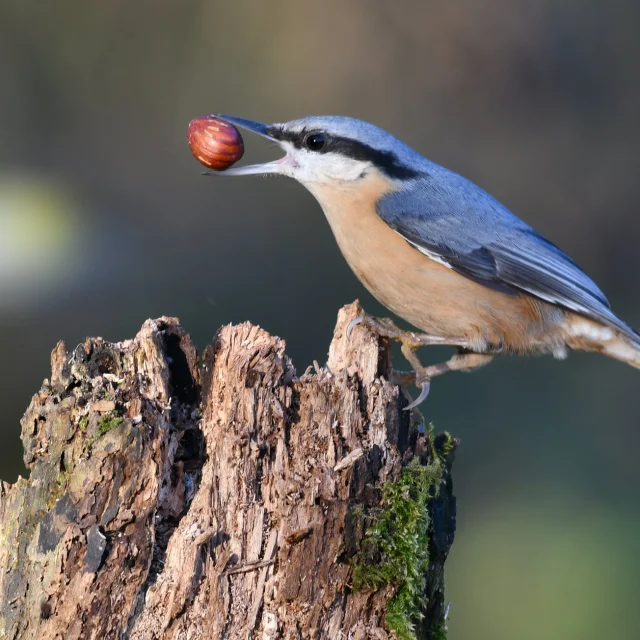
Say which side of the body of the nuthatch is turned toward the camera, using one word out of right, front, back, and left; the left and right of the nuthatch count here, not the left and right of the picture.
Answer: left
